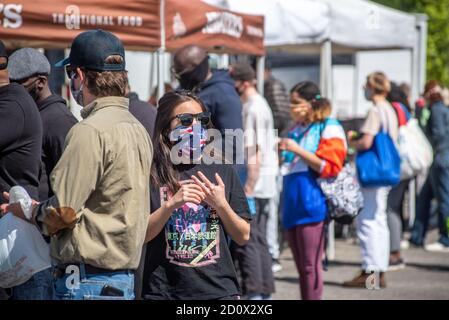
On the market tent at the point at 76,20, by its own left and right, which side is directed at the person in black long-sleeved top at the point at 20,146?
front

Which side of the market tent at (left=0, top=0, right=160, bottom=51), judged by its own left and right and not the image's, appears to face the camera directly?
front

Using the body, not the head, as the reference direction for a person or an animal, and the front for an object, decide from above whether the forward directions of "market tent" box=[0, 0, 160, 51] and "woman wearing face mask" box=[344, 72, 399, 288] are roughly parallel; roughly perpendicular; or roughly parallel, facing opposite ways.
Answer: roughly perpendicular

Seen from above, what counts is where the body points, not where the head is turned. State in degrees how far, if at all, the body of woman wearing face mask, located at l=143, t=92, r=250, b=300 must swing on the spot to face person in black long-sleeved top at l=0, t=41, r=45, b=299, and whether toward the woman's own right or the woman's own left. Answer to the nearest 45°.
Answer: approximately 135° to the woman's own right

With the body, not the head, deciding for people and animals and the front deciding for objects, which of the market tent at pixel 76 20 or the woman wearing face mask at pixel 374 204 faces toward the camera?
the market tent

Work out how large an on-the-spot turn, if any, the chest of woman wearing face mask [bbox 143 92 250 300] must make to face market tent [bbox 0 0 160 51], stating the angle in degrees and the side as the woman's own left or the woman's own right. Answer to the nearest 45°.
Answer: approximately 180°

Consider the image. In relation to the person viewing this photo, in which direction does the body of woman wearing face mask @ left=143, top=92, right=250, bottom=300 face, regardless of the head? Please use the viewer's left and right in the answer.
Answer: facing the viewer

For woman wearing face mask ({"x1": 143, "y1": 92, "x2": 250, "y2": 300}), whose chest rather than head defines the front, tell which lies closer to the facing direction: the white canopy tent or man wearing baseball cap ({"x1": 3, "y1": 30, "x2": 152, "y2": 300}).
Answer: the man wearing baseball cap

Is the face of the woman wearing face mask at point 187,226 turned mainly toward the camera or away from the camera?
toward the camera

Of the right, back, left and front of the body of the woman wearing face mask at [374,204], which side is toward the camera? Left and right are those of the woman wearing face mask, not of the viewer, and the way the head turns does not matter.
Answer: left

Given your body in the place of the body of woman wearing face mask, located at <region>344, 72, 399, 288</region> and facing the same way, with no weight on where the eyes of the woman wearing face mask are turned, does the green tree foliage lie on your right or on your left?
on your right

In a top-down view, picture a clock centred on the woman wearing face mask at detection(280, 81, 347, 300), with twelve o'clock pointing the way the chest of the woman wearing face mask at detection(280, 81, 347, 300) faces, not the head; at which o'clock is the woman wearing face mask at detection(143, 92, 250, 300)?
the woman wearing face mask at detection(143, 92, 250, 300) is roughly at 11 o'clock from the woman wearing face mask at detection(280, 81, 347, 300).

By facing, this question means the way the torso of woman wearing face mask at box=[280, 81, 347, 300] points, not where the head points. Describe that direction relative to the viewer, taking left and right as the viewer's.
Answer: facing the viewer and to the left of the viewer
